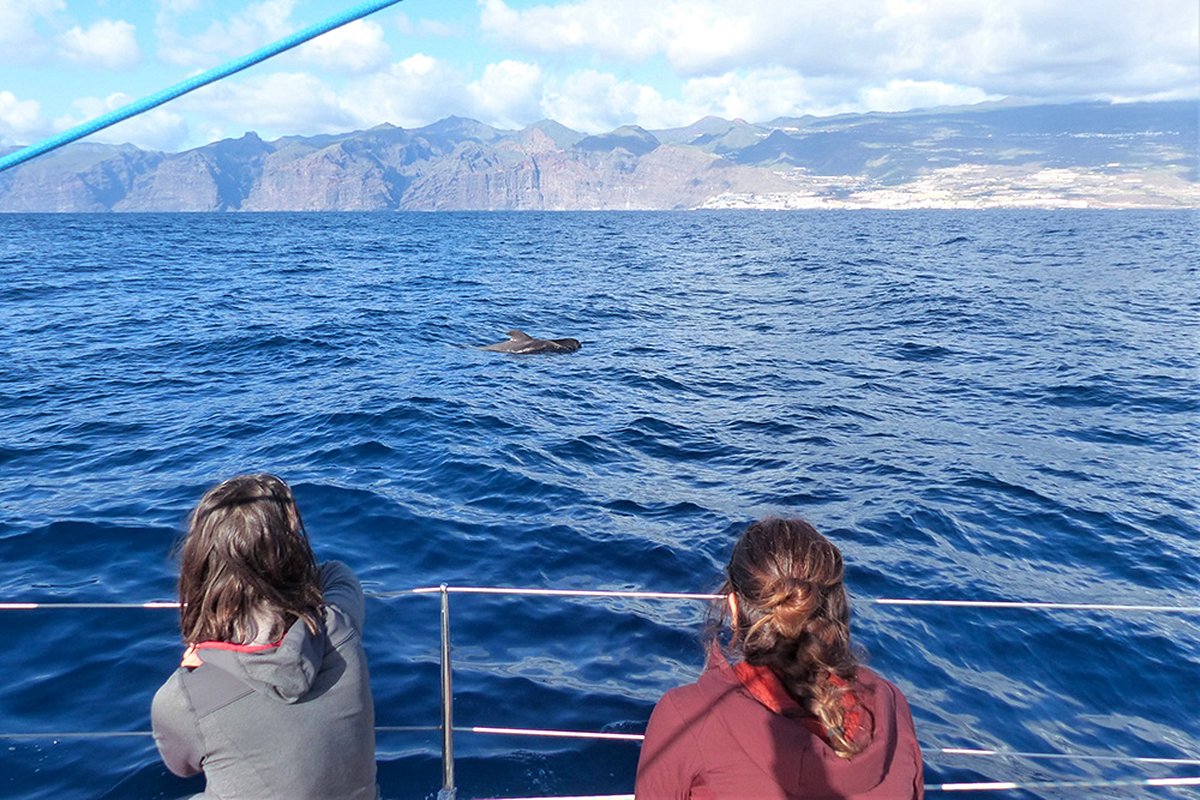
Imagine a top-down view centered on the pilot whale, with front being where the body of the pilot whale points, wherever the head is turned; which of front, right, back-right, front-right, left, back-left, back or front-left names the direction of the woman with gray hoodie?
right

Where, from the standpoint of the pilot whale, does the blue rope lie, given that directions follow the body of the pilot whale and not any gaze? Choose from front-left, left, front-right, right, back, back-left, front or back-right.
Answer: right

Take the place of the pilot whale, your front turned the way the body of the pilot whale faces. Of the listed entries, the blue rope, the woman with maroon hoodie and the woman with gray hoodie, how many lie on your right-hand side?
3

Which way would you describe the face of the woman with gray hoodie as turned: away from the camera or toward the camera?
away from the camera

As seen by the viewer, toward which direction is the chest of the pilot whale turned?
to the viewer's right

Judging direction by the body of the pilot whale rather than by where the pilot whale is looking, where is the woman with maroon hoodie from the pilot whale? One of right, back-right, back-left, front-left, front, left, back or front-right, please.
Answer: right
